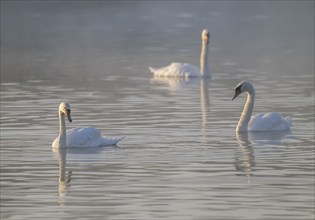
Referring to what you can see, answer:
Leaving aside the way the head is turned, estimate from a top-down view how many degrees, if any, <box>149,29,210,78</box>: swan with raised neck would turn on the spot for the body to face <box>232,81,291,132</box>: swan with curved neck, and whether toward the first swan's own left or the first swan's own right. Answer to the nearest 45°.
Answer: approximately 90° to the first swan's own right

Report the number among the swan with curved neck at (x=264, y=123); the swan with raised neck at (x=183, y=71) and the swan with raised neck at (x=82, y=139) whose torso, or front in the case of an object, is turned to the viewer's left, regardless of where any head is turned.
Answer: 2

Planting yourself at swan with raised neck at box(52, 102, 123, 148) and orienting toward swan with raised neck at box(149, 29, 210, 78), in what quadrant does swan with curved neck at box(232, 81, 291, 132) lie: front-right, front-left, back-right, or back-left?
front-right

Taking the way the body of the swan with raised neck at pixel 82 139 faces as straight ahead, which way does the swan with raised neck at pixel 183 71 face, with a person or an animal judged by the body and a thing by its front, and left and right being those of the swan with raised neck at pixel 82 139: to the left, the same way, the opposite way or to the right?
the opposite way

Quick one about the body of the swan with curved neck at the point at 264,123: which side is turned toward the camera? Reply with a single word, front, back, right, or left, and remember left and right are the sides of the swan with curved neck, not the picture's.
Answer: left

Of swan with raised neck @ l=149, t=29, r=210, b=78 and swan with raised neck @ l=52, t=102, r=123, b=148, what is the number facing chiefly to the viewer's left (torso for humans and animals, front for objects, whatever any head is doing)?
1

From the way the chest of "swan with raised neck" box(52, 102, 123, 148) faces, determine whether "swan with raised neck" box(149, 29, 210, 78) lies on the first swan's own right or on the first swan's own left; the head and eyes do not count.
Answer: on the first swan's own right

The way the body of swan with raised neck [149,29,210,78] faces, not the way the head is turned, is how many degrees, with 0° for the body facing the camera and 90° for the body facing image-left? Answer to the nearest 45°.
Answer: approximately 270°

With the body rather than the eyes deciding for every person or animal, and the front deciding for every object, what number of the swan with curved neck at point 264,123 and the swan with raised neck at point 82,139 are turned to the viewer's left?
2

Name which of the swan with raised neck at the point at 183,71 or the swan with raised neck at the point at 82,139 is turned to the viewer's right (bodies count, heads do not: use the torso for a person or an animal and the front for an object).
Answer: the swan with raised neck at the point at 183,71

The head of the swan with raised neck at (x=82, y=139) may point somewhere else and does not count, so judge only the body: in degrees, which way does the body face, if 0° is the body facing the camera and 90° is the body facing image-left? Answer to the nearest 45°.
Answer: approximately 90°

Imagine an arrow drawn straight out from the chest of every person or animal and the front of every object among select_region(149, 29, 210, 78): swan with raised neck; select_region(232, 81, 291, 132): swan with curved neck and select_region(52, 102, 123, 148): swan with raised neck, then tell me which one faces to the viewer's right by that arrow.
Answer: select_region(149, 29, 210, 78): swan with raised neck

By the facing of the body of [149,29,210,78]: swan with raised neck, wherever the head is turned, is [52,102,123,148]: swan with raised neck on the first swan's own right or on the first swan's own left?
on the first swan's own right
